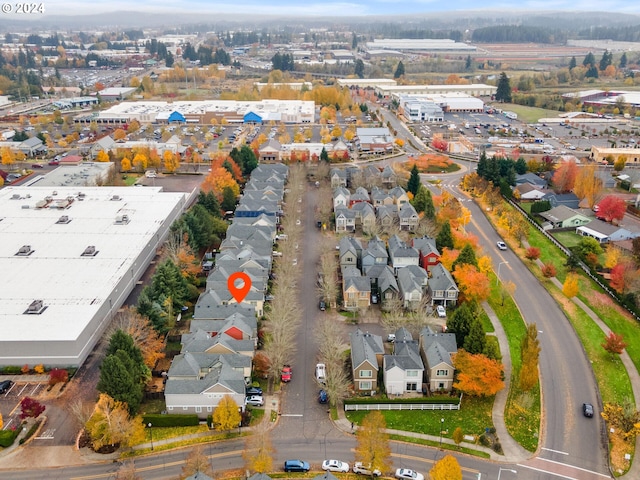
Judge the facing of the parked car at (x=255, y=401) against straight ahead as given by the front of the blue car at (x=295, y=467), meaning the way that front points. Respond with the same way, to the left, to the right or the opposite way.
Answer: the opposite way

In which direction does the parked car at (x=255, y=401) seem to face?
to the viewer's left

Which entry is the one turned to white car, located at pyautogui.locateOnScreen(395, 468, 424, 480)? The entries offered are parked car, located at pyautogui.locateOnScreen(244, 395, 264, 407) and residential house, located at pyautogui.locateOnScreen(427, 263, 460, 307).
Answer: the residential house

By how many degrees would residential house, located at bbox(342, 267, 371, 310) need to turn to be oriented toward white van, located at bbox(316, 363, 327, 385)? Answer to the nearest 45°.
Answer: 0° — it already faces it

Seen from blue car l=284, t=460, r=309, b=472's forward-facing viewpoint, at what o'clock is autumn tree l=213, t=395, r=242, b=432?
The autumn tree is roughly at 7 o'clock from the blue car.

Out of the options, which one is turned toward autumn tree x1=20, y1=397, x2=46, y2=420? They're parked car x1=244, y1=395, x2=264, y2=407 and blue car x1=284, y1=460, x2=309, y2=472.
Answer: the parked car

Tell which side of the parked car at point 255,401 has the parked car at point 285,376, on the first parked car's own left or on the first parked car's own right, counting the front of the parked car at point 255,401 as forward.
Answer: on the first parked car's own right

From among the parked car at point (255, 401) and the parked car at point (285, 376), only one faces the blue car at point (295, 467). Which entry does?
the parked car at point (285, 376)

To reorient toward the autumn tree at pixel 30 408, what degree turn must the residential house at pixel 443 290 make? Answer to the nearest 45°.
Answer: approximately 45° to its right

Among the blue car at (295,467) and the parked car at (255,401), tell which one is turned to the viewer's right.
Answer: the blue car

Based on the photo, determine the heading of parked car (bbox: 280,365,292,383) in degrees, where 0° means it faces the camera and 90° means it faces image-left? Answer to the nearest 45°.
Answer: approximately 0°

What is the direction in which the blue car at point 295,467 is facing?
to the viewer's right

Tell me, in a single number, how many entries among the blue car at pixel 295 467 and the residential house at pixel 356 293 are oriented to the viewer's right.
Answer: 1

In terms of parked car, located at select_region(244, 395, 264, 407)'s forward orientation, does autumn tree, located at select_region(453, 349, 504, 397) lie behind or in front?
behind
